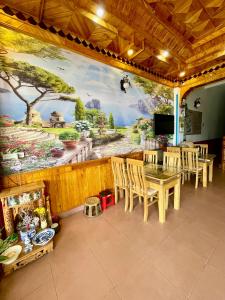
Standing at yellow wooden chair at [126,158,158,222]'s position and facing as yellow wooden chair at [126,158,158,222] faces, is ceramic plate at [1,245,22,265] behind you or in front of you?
behind

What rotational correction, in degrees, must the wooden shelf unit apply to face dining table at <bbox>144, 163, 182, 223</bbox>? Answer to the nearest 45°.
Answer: approximately 45° to its left

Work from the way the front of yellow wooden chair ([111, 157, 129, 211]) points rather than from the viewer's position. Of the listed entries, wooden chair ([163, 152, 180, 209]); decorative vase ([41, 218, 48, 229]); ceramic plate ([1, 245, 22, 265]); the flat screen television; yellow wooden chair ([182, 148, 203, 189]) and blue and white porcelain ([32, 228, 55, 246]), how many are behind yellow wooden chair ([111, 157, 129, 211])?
3

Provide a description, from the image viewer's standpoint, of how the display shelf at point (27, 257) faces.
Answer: facing the viewer and to the right of the viewer

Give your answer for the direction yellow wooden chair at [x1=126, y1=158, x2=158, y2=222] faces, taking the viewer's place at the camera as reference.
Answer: facing away from the viewer and to the right of the viewer

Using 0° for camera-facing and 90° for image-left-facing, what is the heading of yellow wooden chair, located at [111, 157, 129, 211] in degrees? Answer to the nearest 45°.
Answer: approximately 225°

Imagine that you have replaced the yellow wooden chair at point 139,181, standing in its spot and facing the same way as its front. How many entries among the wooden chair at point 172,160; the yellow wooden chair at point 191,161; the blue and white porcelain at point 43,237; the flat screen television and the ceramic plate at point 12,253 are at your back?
2

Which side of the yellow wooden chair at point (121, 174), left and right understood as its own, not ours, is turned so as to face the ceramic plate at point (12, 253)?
back
